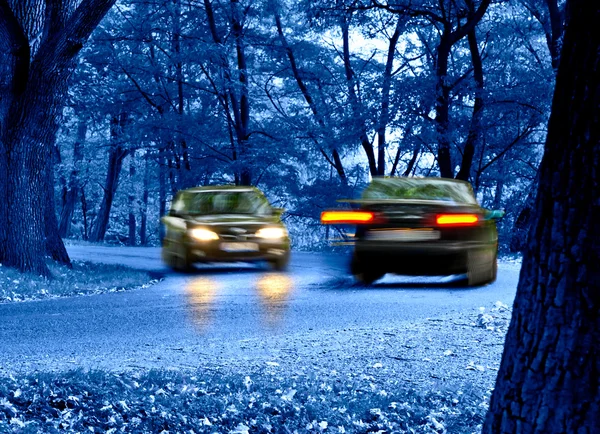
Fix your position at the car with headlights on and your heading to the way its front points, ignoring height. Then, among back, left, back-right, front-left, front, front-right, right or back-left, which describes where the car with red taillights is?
front-left

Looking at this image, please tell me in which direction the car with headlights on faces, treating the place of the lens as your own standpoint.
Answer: facing the viewer
